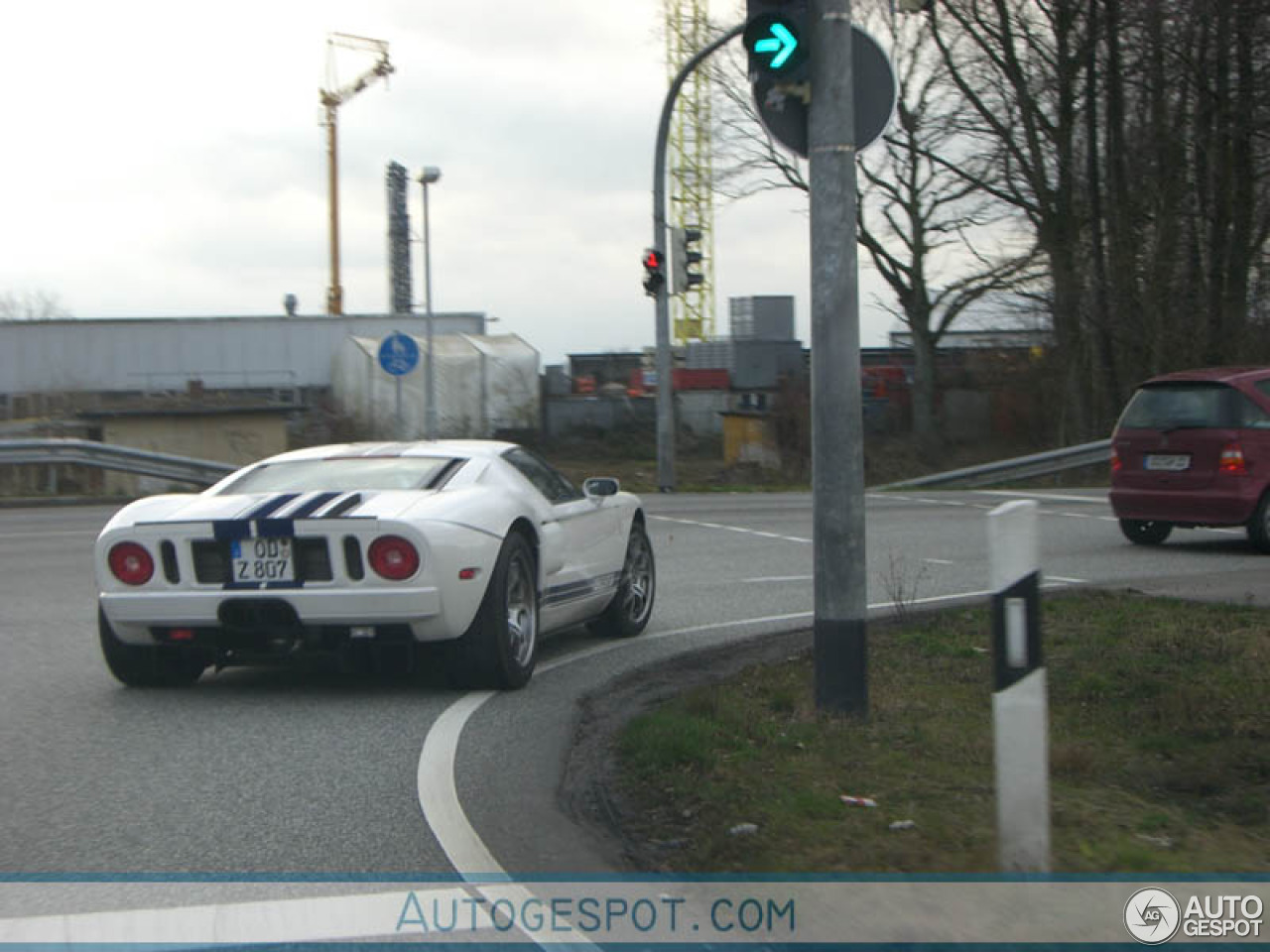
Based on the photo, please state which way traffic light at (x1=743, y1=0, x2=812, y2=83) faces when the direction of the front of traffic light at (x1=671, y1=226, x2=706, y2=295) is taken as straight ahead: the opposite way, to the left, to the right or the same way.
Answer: to the right

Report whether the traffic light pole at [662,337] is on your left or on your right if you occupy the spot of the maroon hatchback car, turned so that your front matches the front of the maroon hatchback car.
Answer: on your left

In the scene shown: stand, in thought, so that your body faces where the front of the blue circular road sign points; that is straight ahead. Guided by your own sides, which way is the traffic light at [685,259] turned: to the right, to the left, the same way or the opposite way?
to the left

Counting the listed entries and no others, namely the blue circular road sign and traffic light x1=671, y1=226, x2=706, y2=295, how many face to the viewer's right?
1

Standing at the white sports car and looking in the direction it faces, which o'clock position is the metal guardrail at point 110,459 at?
The metal guardrail is roughly at 10 o'clock from the white sports car.

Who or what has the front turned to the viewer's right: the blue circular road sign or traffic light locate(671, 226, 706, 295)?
the traffic light

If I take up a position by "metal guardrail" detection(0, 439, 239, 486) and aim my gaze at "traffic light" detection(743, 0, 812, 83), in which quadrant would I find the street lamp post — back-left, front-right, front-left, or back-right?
back-left

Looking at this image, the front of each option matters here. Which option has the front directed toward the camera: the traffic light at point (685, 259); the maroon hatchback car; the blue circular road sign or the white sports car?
the blue circular road sign

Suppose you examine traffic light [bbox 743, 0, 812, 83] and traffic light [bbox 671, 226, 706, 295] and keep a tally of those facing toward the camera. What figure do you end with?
1

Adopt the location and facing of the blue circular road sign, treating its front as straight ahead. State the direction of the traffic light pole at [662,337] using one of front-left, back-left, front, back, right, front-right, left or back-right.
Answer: left

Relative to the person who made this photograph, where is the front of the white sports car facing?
facing away from the viewer and to the right of the viewer
